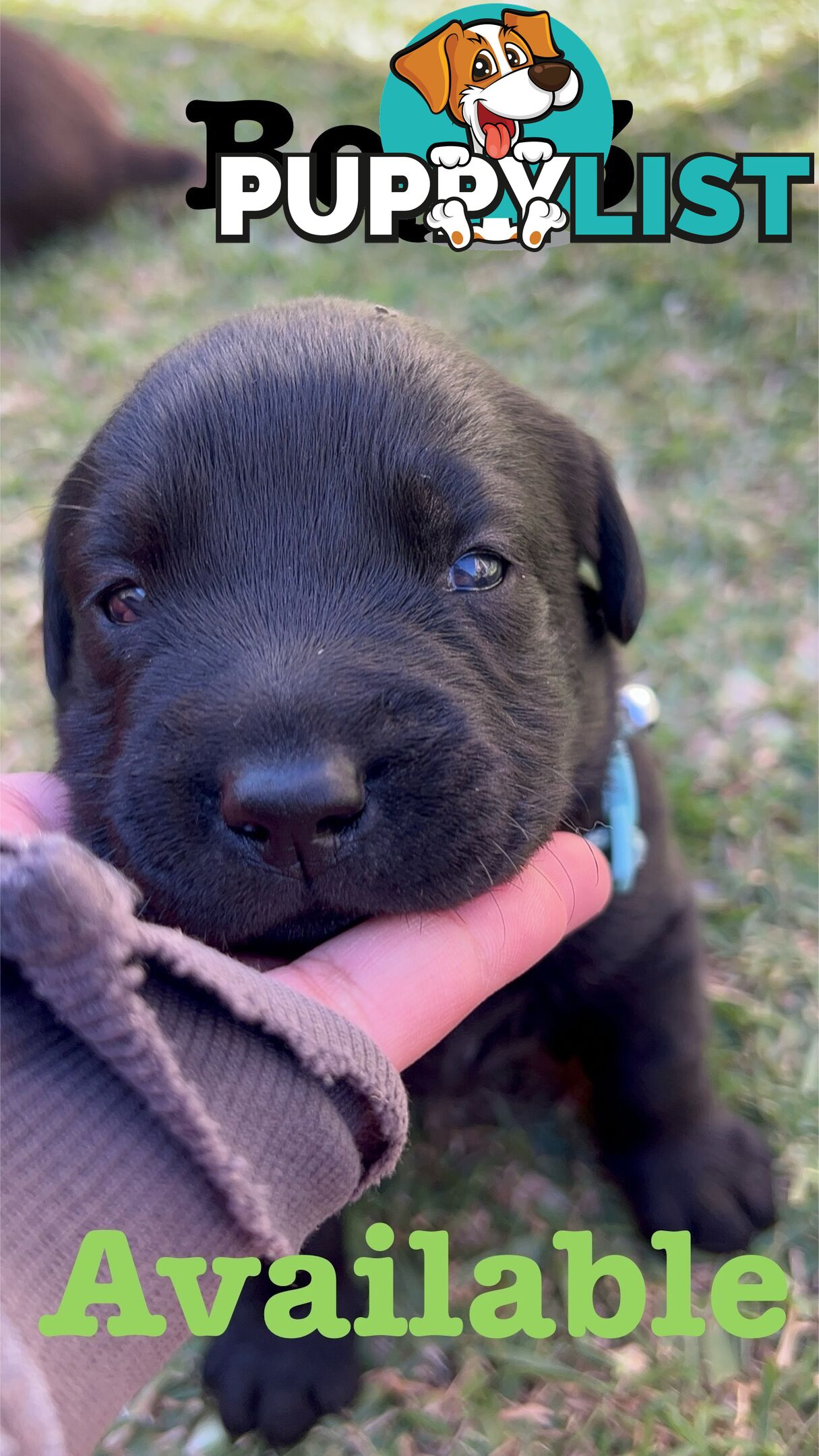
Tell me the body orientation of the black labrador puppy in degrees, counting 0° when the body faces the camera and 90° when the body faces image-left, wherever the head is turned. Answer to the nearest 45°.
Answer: approximately 0°
